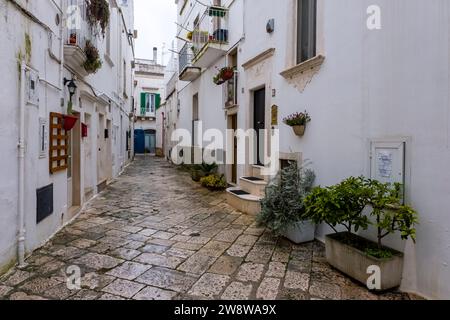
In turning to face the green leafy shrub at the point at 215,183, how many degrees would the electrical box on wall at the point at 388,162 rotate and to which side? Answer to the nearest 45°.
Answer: approximately 90° to its right

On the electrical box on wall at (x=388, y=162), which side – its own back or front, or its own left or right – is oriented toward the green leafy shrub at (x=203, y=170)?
right

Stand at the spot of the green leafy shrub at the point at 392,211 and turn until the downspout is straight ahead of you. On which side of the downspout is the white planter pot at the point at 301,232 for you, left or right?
right

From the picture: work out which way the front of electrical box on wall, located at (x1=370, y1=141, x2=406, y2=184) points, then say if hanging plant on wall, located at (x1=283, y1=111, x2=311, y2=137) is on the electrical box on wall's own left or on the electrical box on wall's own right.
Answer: on the electrical box on wall's own right

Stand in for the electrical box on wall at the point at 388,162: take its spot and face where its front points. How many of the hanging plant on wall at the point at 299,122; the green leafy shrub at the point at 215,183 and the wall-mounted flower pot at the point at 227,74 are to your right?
3

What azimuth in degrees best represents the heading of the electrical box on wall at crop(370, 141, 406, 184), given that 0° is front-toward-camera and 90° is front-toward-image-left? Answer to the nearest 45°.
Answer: approximately 45°

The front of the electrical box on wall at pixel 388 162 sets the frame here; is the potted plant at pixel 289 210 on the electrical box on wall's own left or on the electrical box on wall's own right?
on the electrical box on wall's own right

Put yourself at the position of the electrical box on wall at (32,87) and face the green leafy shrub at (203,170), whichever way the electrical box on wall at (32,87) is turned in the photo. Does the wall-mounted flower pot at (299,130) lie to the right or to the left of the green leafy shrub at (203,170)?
right

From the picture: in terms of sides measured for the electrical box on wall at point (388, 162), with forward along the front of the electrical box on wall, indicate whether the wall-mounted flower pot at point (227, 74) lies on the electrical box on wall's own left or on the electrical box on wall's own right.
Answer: on the electrical box on wall's own right
